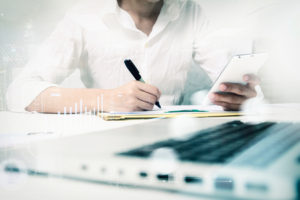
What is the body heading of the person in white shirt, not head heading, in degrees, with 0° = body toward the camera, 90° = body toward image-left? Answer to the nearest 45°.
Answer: approximately 0°

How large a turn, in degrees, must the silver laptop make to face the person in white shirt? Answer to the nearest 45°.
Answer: approximately 45° to its right

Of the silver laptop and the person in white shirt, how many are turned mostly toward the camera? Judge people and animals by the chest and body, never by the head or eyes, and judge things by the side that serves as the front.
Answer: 1

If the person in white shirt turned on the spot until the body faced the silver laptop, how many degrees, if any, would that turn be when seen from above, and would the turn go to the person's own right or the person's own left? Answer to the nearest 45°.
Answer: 0° — they already face it

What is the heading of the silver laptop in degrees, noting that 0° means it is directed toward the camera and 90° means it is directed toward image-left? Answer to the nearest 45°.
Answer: approximately 135°
